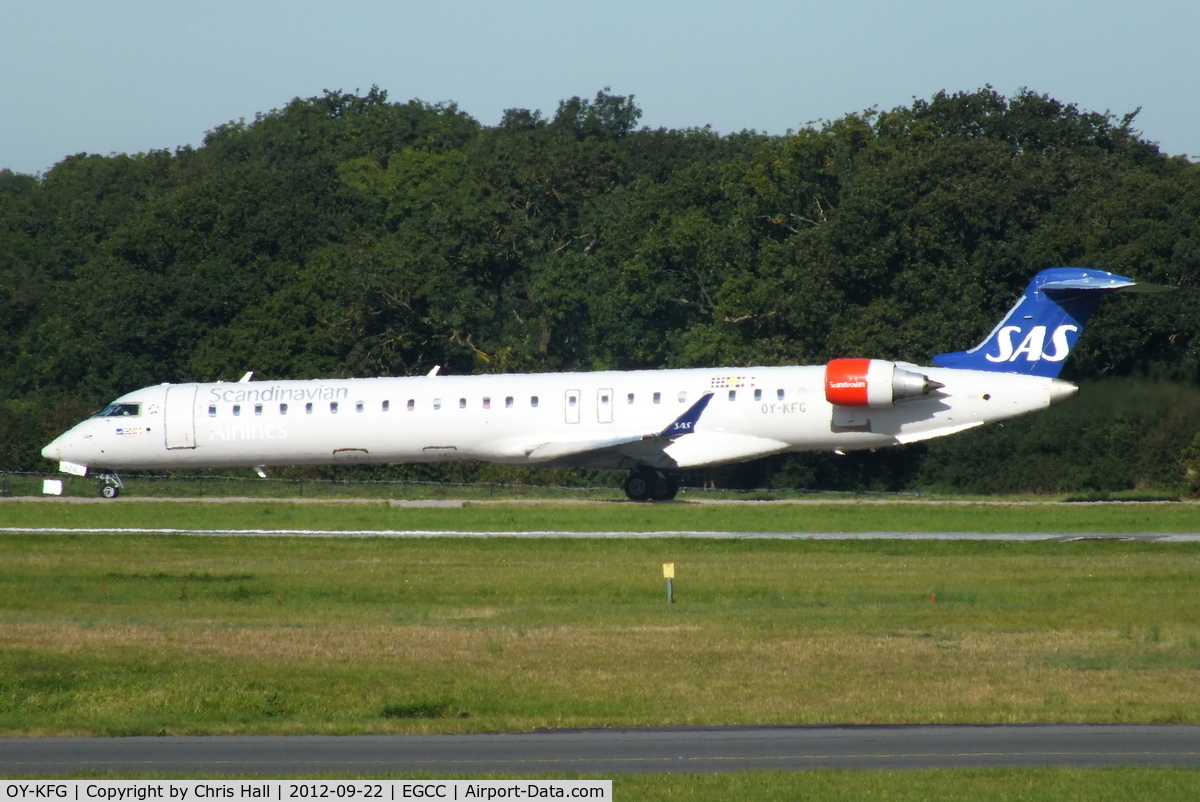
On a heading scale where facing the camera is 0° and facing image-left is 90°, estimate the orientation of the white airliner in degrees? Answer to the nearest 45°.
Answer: approximately 90°
